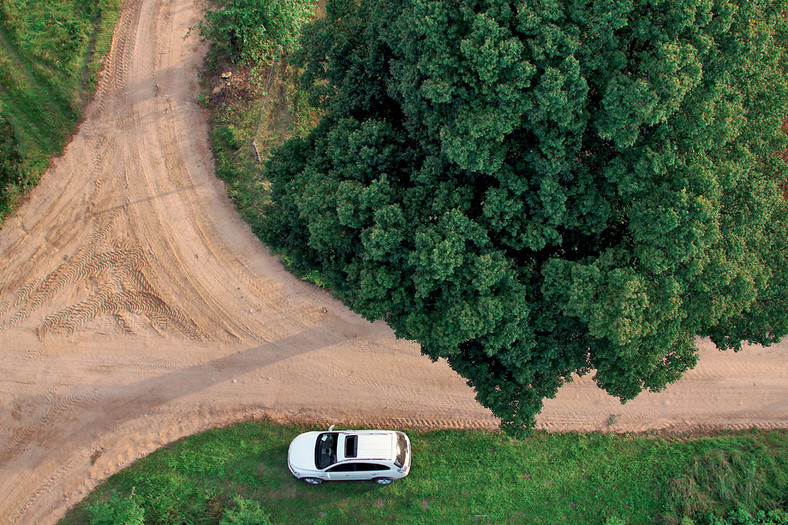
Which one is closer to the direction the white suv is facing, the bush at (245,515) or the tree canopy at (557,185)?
the bush

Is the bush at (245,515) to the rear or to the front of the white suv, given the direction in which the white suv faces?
to the front

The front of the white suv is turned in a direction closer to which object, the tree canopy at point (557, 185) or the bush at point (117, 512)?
the bush

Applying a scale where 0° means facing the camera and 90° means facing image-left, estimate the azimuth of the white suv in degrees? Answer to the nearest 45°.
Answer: approximately 90°

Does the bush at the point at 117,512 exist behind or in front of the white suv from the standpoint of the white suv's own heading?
in front
